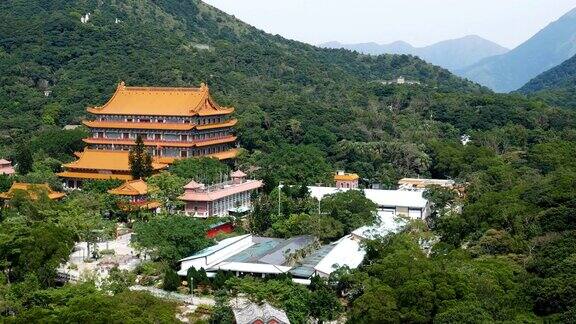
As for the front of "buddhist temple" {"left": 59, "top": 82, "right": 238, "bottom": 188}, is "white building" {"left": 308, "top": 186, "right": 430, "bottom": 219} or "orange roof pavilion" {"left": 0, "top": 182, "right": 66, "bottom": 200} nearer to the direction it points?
the orange roof pavilion

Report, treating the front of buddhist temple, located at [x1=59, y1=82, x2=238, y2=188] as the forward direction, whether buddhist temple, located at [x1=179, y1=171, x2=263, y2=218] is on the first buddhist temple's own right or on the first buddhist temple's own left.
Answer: on the first buddhist temple's own left

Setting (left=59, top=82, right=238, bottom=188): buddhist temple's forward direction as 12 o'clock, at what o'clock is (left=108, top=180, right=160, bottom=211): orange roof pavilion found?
The orange roof pavilion is roughly at 11 o'clock from the buddhist temple.

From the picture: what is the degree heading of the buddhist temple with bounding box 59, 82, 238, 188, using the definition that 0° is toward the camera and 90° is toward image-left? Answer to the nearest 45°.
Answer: approximately 45°

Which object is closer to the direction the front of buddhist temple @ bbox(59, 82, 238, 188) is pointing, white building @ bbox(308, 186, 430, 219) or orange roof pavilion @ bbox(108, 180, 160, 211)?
the orange roof pavilion

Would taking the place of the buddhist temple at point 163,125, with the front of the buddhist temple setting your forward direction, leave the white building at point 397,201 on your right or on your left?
on your left
